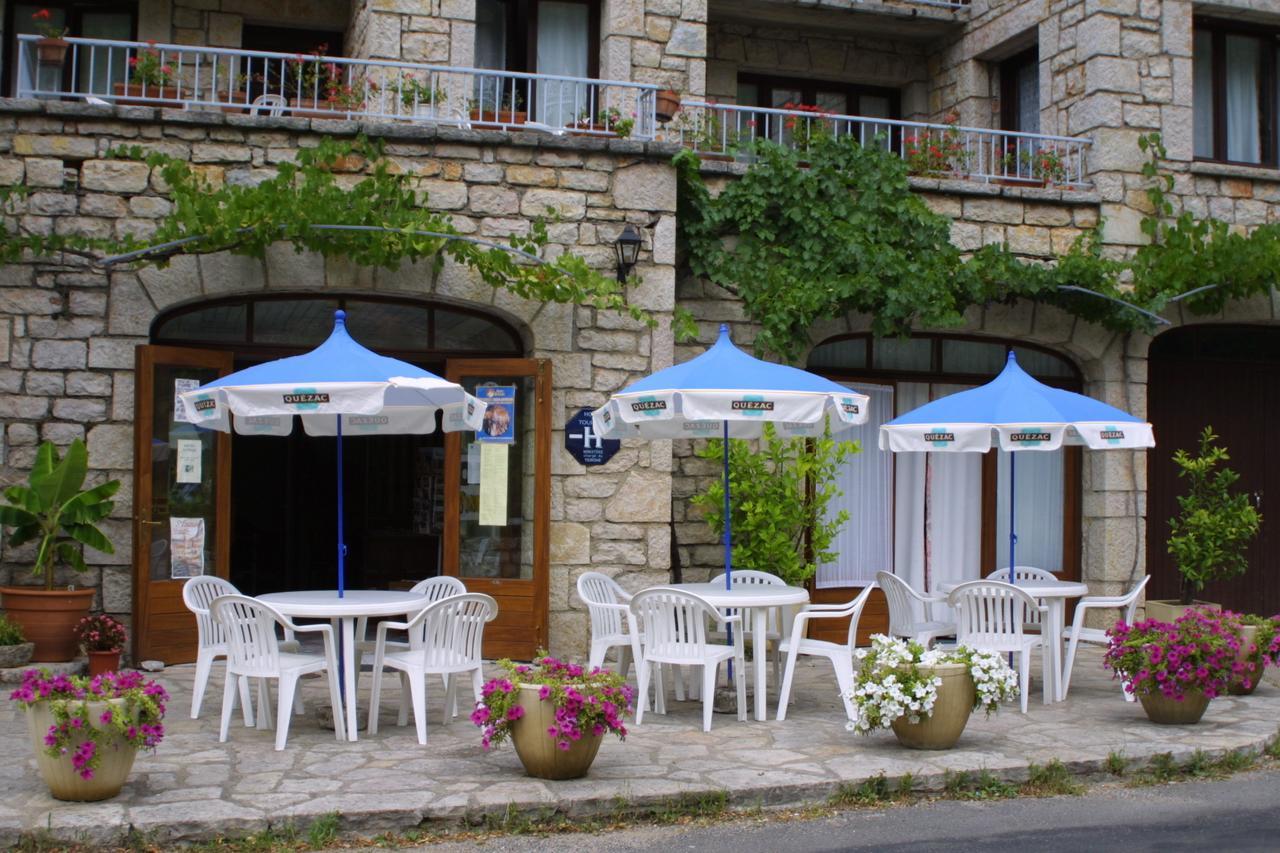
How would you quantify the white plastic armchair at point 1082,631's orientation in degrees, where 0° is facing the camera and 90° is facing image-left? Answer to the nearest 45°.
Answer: approximately 90°

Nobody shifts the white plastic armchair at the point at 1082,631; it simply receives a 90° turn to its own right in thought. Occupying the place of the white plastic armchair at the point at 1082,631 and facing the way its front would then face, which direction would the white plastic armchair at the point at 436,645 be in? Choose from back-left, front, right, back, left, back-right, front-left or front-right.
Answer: back-left

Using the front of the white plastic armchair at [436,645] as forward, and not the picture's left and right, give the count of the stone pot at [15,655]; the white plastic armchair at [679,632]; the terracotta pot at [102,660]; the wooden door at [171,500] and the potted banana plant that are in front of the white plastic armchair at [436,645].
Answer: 4

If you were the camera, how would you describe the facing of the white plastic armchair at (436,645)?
facing away from the viewer and to the left of the viewer

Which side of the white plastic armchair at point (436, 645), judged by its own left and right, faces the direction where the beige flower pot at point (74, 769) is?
left

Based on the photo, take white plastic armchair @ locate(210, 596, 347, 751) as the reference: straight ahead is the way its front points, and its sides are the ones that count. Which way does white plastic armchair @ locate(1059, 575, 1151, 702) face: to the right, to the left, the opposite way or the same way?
to the left

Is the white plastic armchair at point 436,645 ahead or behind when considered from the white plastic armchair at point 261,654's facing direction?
ahead

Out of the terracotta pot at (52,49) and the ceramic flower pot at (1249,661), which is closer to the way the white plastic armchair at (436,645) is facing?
the terracotta pot

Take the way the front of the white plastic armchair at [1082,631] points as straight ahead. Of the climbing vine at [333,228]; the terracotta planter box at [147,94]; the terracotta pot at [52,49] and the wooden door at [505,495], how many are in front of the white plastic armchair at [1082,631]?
4

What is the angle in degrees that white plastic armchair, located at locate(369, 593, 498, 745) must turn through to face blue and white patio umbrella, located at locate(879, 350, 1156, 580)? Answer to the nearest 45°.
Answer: approximately 135° to its right

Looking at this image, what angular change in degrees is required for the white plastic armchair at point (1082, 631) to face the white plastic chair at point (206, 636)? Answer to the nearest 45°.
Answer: approximately 45° to its left

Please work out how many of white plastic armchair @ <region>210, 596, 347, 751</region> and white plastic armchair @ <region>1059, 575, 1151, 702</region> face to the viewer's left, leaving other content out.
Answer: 1

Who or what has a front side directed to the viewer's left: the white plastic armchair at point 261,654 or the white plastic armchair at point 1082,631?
the white plastic armchair at point 1082,631

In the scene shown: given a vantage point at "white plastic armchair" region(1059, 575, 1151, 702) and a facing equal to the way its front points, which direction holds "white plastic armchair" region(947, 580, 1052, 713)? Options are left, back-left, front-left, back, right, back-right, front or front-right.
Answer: front-left

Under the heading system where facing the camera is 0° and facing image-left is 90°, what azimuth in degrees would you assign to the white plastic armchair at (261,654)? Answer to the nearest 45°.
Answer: approximately 225°

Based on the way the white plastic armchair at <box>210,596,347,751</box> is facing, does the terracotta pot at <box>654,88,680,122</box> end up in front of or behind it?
in front
